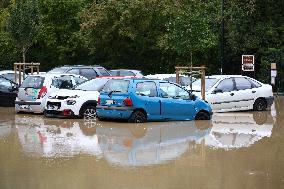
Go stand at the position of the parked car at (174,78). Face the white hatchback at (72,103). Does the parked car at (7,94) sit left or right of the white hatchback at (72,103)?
right

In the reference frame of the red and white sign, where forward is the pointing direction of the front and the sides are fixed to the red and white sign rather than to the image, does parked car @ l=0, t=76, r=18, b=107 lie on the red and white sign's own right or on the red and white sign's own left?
on the red and white sign's own right

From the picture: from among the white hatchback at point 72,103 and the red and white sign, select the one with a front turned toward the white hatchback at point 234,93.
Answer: the red and white sign

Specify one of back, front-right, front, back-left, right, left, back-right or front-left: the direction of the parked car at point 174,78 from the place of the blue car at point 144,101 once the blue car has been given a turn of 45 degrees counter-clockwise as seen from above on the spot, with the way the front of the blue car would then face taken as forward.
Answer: front

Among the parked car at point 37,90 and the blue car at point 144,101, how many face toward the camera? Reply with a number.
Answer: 0

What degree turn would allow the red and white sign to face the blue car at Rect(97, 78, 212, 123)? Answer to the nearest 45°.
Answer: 0° — it already faces it

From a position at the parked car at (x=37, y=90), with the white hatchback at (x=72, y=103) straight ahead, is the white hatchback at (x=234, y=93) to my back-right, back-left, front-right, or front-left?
front-left

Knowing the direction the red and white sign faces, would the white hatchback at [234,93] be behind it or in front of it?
in front

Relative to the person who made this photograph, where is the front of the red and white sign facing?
facing the viewer

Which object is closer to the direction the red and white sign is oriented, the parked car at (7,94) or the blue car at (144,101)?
the blue car
